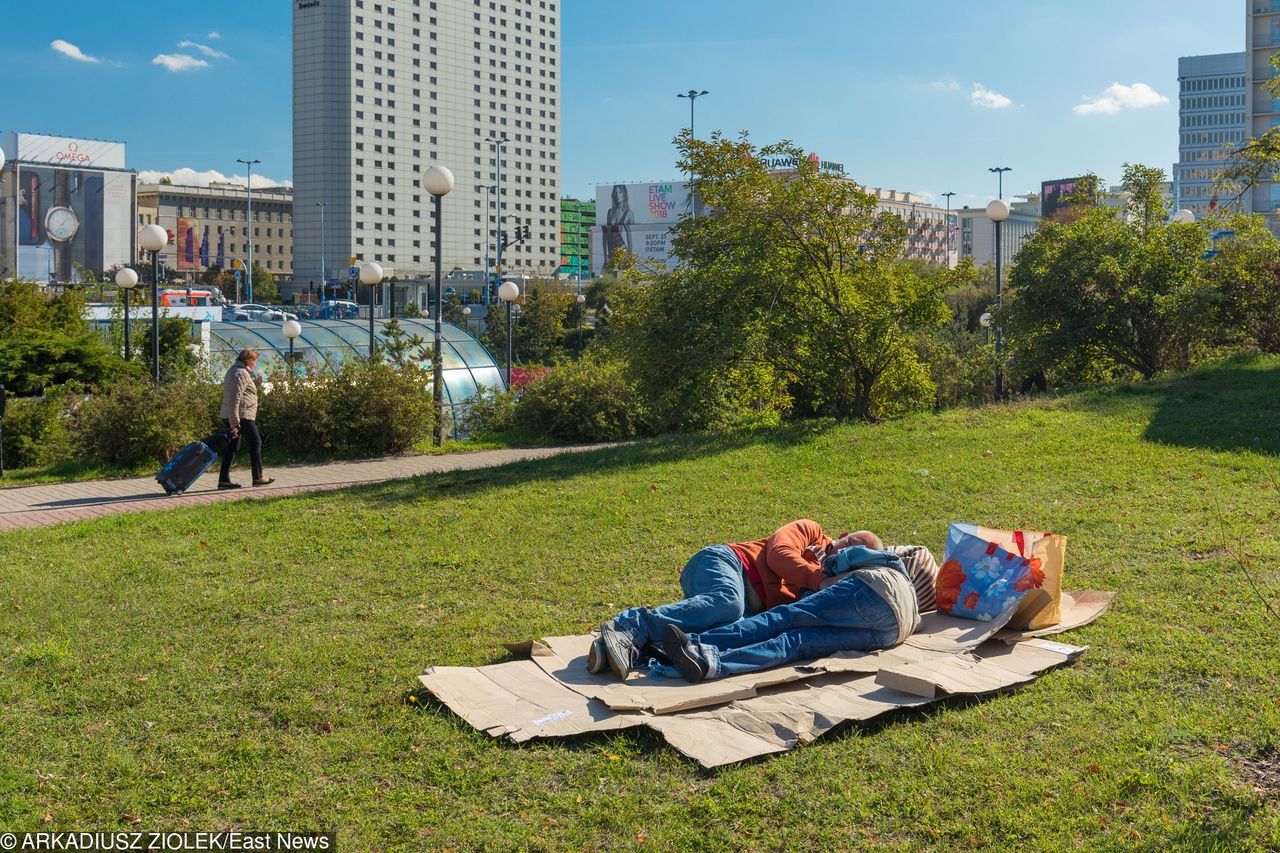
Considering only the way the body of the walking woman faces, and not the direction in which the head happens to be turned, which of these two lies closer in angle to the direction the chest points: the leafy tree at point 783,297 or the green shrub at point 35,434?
the leafy tree

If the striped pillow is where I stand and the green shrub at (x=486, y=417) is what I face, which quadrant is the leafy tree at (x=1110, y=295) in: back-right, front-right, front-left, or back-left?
front-right

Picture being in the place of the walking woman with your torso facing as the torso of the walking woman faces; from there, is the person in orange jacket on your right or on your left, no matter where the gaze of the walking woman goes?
on your right

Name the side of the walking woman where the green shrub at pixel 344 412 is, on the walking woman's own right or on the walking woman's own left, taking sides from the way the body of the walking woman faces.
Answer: on the walking woman's own left

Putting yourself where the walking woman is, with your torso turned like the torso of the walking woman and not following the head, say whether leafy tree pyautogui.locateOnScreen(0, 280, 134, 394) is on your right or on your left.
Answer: on your left

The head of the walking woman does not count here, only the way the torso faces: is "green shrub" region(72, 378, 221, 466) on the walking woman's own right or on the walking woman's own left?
on the walking woman's own left

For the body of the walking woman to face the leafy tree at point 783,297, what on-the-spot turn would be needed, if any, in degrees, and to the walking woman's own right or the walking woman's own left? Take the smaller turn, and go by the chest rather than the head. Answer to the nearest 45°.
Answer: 0° — they already face it

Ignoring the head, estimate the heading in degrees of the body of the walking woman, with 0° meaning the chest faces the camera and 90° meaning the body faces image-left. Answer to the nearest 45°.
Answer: approximately 270°

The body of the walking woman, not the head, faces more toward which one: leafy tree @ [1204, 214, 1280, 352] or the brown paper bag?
the leafy tree

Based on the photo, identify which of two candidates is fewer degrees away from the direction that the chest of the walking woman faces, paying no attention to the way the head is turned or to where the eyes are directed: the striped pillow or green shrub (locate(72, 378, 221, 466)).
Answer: the striped pillow

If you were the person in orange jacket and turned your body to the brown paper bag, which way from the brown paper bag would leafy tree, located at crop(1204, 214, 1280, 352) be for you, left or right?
left

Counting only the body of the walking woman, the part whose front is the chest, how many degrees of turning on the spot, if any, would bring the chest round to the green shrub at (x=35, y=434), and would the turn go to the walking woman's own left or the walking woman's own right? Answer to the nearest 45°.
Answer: approximately 135° to the walking woman's own left
